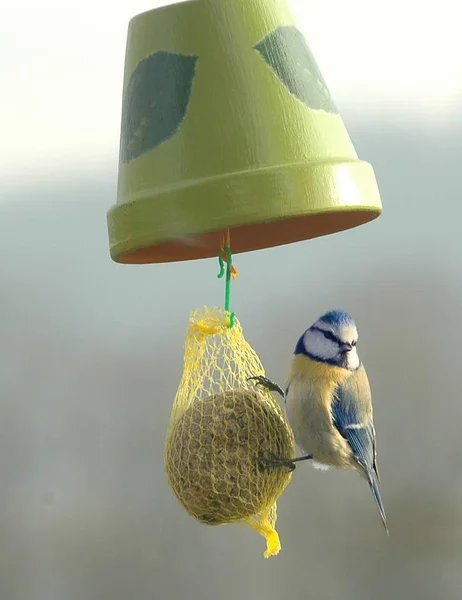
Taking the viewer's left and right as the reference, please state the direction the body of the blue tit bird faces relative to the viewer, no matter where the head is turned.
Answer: facing the viewer and to the left of the viewer
